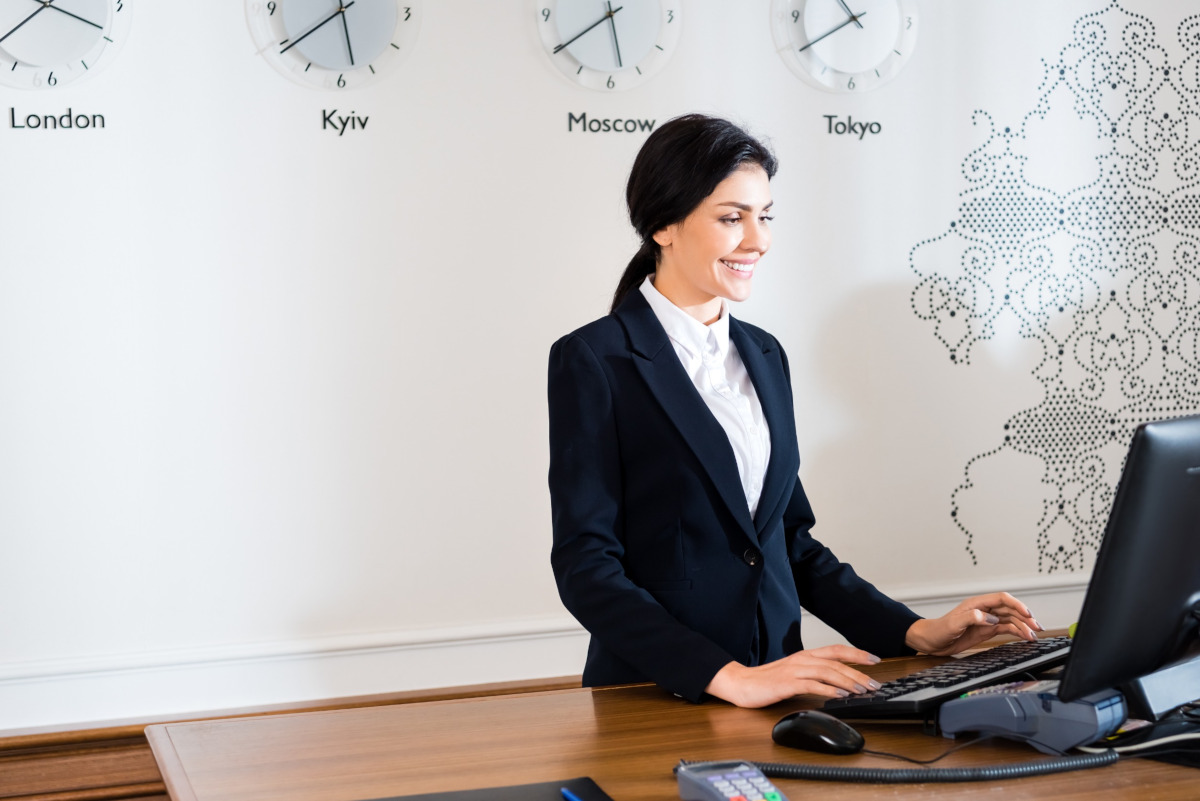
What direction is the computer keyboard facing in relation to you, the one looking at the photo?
facing away from the viewer and to the left of the viewer

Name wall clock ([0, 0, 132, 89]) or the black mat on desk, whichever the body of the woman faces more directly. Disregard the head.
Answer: the black mat on desk

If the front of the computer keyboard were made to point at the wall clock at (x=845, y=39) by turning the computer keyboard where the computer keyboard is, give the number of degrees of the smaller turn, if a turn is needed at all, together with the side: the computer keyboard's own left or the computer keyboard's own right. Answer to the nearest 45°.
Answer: approximately 45° to the computer keyboard's own right

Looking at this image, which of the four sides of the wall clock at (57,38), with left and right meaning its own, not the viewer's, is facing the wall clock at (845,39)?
left

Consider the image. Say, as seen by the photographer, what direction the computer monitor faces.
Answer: facing away from the viewer and to the left of the viewer

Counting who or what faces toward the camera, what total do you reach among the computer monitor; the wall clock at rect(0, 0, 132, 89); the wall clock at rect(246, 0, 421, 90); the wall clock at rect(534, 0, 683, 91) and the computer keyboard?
3
